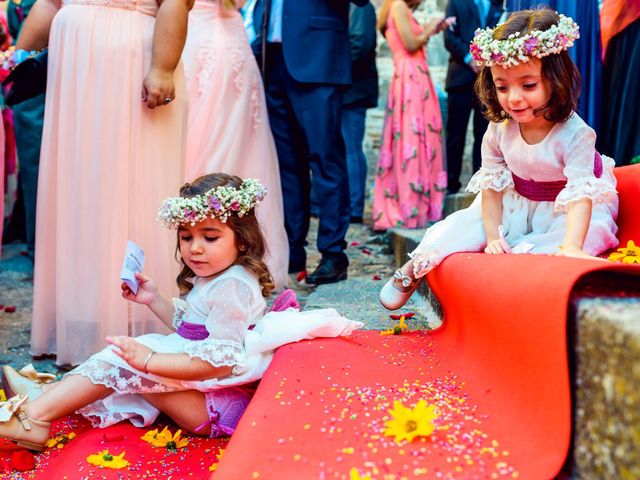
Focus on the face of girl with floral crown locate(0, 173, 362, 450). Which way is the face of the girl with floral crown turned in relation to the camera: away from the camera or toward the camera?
toward the camera

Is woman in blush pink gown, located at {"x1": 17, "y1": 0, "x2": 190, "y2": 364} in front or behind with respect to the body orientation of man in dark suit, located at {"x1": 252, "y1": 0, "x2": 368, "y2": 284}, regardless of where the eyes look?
in front

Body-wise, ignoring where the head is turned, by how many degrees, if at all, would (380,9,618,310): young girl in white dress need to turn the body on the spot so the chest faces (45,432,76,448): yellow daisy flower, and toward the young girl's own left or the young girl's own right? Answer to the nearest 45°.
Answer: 0° — they already face it

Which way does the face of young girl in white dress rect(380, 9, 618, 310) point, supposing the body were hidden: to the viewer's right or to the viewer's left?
to the viewer's left

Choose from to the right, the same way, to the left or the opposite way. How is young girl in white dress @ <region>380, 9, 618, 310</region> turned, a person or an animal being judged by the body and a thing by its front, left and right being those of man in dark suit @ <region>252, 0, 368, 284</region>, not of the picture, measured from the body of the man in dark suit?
the same way

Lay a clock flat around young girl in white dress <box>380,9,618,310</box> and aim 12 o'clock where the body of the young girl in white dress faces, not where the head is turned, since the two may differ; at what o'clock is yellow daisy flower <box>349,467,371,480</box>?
The yellow daisy flower is roughly at 11 o'clock from the young girl in white dress.

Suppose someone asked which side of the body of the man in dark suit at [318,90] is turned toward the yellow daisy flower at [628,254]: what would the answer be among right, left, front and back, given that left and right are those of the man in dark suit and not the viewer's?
left

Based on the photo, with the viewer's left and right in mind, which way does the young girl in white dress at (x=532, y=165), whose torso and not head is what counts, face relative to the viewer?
facing the viewer and to the left of the viewer

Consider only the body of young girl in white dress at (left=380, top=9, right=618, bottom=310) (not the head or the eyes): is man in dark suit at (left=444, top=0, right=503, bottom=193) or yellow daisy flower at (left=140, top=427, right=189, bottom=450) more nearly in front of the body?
the yellow daisy flower

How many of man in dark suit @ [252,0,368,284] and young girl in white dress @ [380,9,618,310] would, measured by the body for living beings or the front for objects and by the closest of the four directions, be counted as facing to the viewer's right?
0

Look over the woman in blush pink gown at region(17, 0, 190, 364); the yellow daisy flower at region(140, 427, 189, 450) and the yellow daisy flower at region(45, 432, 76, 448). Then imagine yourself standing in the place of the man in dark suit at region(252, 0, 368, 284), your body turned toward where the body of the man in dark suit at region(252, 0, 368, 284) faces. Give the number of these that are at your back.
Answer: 0

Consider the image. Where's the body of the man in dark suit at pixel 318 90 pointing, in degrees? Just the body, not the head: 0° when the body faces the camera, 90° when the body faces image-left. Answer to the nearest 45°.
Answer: approximately 45°
